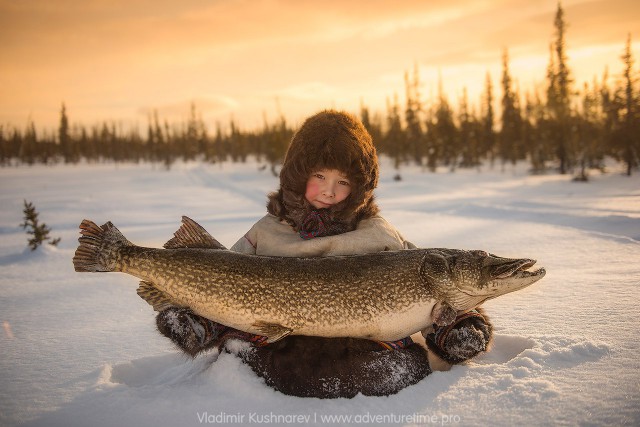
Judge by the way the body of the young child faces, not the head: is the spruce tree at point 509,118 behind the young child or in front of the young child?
behind

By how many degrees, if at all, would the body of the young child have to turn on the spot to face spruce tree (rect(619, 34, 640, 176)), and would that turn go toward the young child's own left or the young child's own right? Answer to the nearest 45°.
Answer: approximately 135° to the young child's own left

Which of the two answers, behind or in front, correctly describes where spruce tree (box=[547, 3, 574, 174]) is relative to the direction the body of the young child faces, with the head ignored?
behind

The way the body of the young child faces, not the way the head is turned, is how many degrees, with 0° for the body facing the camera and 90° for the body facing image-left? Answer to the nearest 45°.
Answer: approximately 0°
